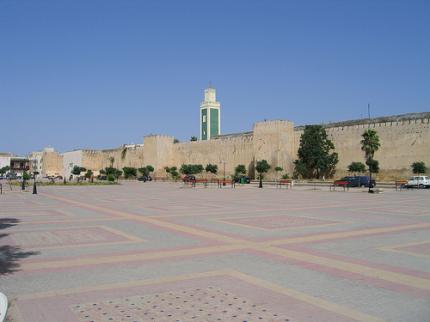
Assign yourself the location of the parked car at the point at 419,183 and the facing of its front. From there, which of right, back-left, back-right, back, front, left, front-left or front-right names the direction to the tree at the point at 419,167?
right

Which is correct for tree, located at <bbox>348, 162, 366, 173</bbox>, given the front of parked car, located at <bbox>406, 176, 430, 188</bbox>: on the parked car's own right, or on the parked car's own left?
on the parked car's own right

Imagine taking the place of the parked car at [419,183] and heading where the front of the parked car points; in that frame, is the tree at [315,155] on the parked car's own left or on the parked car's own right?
on the parked car's own right

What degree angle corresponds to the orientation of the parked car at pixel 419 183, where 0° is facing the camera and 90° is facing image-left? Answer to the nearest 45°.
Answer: approximately 90°
